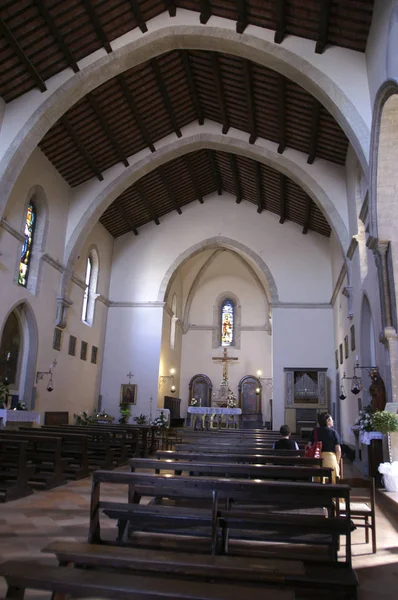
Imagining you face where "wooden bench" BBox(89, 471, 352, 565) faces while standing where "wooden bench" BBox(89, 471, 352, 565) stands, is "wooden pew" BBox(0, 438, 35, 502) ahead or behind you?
ahead

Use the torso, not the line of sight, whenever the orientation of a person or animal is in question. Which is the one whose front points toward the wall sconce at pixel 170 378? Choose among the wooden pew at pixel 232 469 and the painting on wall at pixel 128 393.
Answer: the wooden pew

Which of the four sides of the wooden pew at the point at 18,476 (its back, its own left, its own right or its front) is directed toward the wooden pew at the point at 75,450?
front

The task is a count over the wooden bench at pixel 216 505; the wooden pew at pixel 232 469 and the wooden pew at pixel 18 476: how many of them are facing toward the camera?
0

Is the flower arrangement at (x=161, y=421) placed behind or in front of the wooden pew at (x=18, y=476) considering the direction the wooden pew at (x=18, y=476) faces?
in front

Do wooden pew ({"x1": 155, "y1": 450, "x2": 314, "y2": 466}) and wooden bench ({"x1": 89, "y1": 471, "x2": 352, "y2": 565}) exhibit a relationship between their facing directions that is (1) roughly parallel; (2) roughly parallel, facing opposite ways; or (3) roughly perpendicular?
roughly parallel

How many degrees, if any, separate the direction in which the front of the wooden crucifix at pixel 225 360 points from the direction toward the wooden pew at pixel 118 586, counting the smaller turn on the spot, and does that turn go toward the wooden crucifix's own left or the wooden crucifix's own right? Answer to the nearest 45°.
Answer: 0° — it already faces it

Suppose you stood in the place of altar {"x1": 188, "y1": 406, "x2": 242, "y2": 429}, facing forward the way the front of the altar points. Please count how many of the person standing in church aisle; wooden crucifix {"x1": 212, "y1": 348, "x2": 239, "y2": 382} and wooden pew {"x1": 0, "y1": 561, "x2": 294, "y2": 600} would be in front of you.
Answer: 2

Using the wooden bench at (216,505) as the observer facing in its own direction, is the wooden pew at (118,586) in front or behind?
behind

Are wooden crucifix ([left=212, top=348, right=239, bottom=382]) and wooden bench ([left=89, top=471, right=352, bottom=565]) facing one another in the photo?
yes

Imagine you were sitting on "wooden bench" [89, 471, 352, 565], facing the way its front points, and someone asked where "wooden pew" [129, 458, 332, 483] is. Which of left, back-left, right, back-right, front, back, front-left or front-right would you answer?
front

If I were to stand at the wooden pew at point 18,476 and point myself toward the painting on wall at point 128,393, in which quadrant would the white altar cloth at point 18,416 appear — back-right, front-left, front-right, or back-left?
front-left

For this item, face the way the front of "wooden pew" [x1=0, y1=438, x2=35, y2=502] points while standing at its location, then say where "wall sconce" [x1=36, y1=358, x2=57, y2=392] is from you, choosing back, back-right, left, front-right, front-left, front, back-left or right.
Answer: front-left

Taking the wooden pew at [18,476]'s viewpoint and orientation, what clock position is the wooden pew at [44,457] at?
the wooden pew at [44,457] is roughly at 11 o'clock from the wooden pew at [18,476].

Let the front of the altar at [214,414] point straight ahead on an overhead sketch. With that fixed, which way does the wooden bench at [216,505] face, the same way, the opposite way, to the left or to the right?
the opposite way

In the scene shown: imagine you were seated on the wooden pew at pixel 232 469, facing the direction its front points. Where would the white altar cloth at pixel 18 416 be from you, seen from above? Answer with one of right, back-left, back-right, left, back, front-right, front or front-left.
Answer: front-left

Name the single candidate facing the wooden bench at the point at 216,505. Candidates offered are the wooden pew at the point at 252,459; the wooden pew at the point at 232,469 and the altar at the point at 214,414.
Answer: the altar

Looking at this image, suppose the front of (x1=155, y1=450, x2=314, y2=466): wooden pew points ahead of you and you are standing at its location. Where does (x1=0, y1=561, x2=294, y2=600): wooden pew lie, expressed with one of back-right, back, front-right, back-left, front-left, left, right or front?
back

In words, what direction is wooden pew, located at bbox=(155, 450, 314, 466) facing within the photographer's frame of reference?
facing away from the viewer

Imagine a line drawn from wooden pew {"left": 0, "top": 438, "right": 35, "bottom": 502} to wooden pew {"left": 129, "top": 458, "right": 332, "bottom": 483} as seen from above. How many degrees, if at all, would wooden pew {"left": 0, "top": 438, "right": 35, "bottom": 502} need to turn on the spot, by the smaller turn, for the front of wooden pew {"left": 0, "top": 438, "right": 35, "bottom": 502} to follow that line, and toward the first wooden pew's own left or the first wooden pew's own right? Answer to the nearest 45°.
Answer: approximately 90° to the first wooden pew's own right
